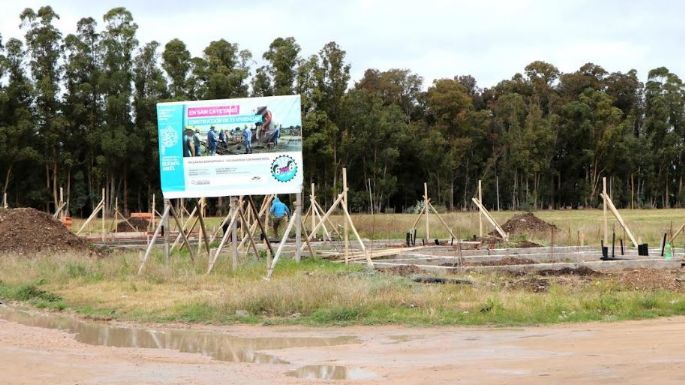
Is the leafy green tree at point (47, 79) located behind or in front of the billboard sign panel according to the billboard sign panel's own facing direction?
behind

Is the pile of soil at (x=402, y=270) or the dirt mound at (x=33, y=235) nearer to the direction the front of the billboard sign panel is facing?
the pile of soil

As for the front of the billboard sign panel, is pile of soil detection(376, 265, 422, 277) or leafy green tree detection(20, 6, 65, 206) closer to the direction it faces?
the pile of soil

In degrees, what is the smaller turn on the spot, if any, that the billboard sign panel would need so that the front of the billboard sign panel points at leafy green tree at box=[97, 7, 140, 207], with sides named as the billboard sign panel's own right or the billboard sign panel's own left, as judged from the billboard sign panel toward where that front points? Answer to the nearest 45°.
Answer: approximately 180°

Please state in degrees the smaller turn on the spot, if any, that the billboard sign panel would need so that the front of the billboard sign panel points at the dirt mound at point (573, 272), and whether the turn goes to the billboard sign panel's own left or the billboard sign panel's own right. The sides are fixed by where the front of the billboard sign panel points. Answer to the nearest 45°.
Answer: approximately 90° to the billboard sign panel's own left

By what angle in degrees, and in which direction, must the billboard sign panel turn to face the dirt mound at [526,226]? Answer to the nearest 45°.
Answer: approximately 135° to its left

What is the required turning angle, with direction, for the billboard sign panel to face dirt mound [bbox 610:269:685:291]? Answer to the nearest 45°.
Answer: approximately 45° to its left

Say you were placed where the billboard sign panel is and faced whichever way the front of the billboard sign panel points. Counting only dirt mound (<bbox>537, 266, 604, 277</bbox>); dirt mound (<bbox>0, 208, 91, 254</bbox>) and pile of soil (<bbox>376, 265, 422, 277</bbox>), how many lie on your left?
2

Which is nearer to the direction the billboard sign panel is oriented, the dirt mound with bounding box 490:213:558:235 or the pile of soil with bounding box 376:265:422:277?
the pile of soil

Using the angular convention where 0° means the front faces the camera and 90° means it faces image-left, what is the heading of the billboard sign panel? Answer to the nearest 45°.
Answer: approximately 0°

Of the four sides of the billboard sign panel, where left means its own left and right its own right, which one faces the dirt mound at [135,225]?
back

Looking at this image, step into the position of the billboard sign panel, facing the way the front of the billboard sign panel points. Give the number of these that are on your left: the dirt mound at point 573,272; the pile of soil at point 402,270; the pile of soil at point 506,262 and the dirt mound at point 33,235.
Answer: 3

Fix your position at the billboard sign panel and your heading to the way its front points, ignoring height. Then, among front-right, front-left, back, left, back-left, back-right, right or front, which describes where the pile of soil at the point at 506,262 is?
left

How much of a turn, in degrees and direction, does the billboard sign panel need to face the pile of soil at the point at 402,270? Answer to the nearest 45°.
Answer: approximately 90° to its left

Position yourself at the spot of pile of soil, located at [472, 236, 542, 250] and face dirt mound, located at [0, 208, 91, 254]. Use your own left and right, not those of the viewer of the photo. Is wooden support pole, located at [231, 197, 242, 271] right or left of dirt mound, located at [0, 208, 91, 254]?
left
